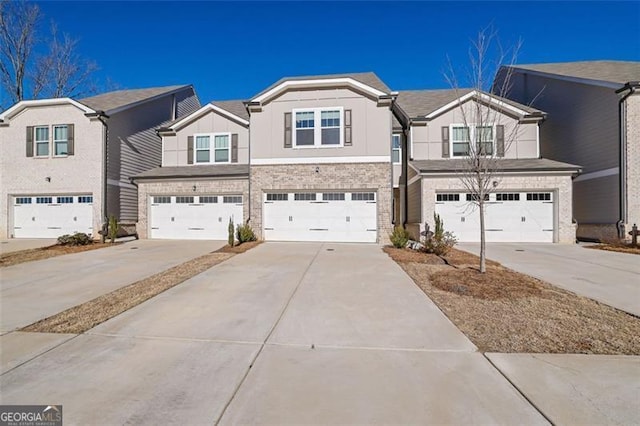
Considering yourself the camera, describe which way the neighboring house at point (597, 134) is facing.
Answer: facing the viewer and to the right of the viewer

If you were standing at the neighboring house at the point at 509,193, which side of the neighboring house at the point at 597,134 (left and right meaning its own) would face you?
right

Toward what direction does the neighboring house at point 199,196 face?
toward the camera

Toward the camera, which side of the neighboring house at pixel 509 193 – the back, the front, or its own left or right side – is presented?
front

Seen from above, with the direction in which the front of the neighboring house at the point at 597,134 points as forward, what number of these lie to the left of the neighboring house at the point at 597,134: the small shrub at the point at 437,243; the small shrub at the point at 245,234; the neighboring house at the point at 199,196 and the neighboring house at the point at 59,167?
0

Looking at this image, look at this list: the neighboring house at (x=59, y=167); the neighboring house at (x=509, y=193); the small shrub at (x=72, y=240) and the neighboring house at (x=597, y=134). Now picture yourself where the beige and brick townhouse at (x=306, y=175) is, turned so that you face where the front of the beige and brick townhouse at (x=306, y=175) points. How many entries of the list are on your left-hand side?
2

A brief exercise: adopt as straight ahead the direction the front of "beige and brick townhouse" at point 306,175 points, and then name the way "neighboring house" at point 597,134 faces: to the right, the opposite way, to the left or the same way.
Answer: the same way

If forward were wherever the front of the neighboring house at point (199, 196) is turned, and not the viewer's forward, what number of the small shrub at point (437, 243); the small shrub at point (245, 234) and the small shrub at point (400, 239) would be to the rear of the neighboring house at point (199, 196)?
0

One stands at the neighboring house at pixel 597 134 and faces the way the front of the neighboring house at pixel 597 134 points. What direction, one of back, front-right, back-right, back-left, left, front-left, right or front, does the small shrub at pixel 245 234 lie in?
right

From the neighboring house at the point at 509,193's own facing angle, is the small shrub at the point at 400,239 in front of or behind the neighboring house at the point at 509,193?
in front

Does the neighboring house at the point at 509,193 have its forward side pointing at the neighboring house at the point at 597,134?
no

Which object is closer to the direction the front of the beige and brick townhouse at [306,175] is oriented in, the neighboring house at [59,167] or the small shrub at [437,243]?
the small shrub

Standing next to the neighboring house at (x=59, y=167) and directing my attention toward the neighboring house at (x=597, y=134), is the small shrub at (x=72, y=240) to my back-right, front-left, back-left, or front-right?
front-right

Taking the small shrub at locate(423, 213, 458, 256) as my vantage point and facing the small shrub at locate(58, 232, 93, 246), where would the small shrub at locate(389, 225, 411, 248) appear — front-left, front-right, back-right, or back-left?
front-right
